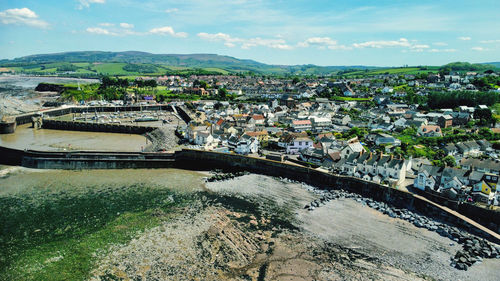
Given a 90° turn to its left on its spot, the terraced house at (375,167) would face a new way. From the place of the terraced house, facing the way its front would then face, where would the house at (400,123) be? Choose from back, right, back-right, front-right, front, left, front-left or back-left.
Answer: back-left

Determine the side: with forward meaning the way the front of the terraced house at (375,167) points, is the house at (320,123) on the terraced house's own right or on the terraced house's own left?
on the terraced house's own right

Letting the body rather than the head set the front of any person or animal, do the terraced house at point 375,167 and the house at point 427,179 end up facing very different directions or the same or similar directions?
same or similar directions

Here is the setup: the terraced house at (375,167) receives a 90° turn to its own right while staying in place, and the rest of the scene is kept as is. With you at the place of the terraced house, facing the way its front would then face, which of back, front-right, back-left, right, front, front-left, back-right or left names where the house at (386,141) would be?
front-right

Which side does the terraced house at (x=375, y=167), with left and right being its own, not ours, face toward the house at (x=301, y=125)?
right

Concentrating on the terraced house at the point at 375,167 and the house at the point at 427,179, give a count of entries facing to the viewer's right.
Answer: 0

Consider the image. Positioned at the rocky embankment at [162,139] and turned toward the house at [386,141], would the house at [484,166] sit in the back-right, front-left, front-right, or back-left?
front-right

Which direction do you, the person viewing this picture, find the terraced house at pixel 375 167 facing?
facing the viewer and to the left of the viewer

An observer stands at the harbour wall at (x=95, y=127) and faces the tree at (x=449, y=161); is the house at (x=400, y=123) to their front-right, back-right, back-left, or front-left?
front-left

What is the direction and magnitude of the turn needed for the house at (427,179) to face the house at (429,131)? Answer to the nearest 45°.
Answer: approximately 135° to its right

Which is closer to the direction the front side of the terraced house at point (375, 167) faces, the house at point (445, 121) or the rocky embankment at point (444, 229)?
the rocky embankment

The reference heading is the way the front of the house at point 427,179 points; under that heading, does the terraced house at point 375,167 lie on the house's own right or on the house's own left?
on the house's own right

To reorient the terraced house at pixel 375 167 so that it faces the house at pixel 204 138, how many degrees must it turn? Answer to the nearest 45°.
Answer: approximately 45° to its right

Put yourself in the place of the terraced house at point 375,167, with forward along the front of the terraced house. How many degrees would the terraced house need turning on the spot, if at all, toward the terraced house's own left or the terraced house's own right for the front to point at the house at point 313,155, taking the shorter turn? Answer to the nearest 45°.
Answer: approximately 90° to the terraced house's own right

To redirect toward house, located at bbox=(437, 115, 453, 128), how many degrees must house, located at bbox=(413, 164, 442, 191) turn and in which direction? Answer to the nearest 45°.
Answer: approximately 135° to its right

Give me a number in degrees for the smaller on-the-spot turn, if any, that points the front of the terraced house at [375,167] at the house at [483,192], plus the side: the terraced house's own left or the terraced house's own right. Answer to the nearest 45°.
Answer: approximately 90° to the terraced house's own left
